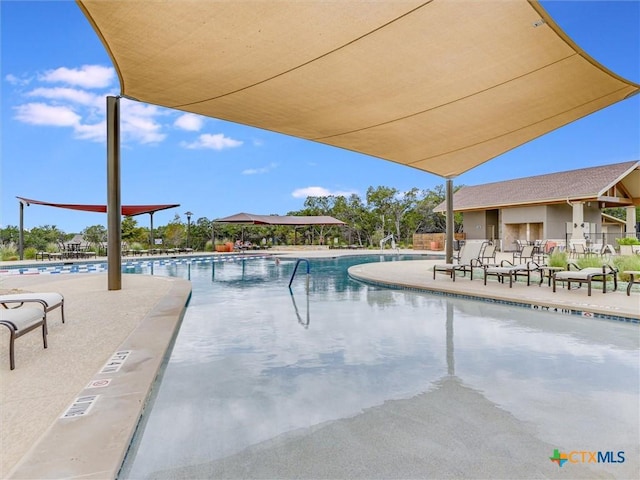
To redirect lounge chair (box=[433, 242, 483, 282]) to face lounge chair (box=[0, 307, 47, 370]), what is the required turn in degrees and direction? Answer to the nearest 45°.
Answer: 0° — it already faces it

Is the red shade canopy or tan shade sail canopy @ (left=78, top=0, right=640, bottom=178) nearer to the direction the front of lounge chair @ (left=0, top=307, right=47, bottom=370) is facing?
the tan shade sail canopy

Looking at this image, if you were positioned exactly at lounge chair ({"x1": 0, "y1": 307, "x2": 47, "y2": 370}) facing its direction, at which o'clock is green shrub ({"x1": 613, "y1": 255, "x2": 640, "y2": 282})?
The green shrub is roughly at 11 o'clock from the lounge chair.

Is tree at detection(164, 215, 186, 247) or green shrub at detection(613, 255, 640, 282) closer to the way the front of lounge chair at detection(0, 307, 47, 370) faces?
the green shrub

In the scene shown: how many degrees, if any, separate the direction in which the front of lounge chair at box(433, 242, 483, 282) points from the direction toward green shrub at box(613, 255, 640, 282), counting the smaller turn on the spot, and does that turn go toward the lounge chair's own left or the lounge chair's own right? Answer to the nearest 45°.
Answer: approximately 135° to the lounge chair's own left

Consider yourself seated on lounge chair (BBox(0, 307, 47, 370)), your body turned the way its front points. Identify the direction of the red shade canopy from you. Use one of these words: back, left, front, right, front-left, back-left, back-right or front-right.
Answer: back-left

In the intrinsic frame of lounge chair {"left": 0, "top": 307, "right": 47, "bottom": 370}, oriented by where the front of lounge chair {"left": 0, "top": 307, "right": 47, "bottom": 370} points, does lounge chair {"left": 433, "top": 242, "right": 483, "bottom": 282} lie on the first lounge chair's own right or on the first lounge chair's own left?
on the first lounge chair's own left

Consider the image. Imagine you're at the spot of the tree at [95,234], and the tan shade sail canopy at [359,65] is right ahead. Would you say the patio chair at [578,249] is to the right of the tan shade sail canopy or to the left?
left

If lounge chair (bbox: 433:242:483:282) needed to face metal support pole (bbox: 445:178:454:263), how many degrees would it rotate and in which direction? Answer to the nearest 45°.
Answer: approximately 135° to its right

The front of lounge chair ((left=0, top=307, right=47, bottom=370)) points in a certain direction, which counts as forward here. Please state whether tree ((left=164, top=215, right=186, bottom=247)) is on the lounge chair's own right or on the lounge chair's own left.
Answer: on the lounge chair's own left

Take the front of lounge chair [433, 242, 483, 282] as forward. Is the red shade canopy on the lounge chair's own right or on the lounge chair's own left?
on the lounge chair's own right

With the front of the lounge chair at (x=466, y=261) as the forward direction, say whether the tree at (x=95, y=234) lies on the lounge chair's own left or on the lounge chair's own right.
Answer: on the lounge chair's own right

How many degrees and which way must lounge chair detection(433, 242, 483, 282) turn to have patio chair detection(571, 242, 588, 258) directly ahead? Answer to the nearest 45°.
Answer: approximately 180°
